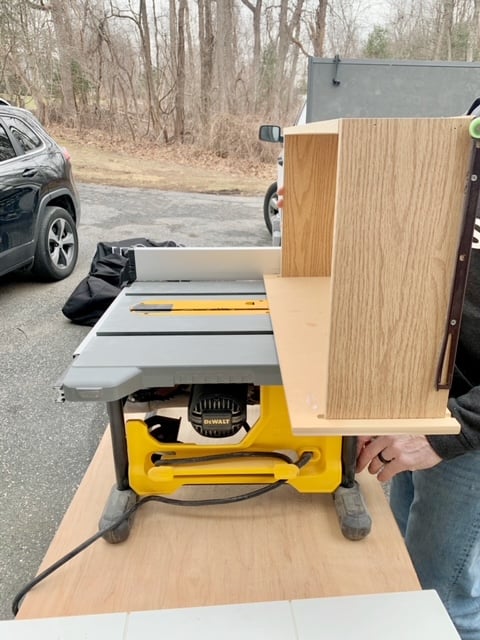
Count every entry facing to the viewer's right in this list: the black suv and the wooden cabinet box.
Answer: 0

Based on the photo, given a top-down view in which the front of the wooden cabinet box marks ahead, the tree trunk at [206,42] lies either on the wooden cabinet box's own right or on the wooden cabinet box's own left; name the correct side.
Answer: on the wooden cabinet box's own right

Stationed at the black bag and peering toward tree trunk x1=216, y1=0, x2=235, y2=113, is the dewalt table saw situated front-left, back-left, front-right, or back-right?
back-right

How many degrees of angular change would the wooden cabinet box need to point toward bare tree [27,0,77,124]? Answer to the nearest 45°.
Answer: approximately 45° to its right

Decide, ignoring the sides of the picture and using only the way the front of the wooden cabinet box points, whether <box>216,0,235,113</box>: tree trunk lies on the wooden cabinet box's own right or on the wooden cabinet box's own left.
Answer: on the wooden cabinet box's own right

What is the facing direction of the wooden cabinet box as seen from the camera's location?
facing to the left of the viewer

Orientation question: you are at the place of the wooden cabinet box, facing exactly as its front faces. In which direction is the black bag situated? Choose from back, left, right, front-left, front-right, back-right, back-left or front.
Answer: front-right
